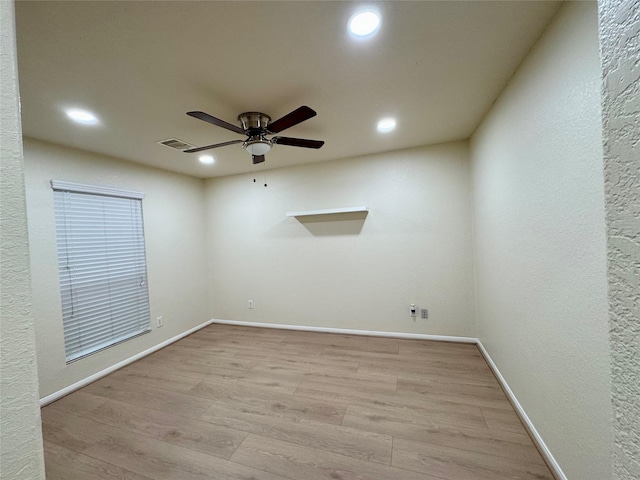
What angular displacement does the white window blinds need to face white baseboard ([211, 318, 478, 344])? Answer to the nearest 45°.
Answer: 0° — it already faces it

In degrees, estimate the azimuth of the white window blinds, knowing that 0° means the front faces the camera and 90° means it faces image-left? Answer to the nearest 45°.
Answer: approximately 315°

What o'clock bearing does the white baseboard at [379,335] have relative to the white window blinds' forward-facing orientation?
The white baseboard is roughly at 12 o'clock from the white window blinds.

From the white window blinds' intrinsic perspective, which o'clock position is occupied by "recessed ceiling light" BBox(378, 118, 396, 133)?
The recessed ceiling light is roughly at 12 o'clock from the white window blinds.
